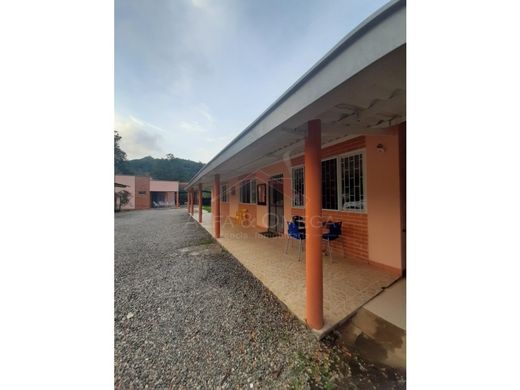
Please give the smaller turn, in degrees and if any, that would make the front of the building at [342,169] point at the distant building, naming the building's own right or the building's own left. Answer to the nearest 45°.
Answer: approximately 90° to the building's own right

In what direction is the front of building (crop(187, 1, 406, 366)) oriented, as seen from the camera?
facing the viewer and to the left of the viewer
